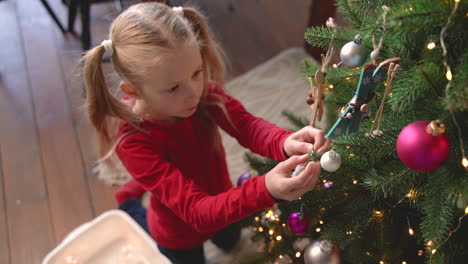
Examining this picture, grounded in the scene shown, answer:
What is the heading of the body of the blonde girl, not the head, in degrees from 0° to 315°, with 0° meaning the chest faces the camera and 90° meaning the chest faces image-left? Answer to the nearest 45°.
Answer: approximately 315°
